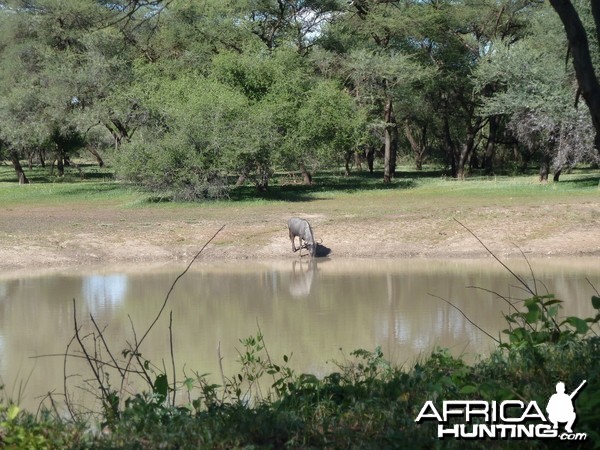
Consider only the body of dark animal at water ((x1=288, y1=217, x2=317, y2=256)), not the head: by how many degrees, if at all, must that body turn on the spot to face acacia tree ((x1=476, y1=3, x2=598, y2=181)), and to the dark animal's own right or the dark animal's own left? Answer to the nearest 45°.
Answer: approximately 90° to the dark animal's own left

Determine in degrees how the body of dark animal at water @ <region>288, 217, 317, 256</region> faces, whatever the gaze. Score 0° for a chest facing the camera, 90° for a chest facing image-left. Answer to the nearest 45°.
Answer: approximately 315°
